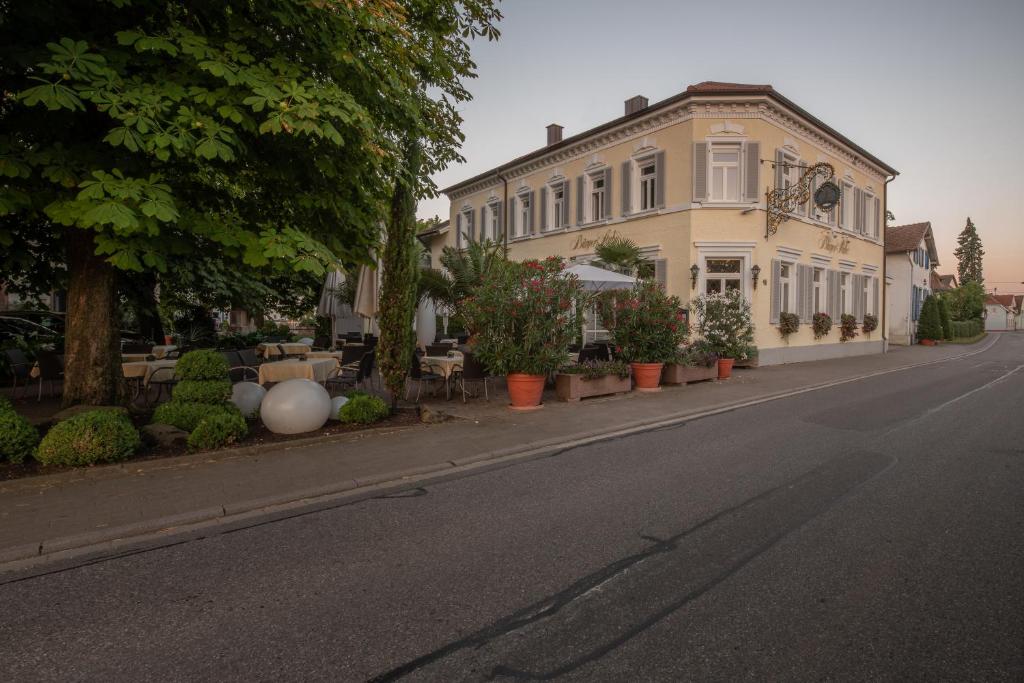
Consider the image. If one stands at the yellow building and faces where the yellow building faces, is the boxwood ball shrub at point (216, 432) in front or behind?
in front

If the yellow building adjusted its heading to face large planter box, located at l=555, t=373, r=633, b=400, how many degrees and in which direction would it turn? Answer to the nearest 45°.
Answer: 0° — it already faces it

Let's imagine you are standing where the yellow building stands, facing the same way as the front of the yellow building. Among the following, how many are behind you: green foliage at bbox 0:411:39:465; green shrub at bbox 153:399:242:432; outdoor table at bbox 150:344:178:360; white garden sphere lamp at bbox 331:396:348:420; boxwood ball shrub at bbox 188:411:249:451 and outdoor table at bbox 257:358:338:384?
0

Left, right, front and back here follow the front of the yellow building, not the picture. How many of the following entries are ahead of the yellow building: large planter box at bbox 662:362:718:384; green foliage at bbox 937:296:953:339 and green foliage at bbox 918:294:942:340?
1

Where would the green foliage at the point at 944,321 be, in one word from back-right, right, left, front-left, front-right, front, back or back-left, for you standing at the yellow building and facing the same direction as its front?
back-left

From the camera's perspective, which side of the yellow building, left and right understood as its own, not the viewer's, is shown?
front

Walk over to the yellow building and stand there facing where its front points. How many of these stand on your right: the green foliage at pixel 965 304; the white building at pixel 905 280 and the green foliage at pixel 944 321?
0

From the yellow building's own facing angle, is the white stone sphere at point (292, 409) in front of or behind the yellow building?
in front

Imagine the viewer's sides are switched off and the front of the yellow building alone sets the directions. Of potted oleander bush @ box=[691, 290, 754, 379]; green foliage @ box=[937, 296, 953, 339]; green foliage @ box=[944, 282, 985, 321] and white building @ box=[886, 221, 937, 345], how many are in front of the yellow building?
1

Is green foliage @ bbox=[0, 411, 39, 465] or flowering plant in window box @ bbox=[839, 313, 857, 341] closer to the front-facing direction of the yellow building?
the green foliage

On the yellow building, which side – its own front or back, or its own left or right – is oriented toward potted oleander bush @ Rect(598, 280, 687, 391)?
front

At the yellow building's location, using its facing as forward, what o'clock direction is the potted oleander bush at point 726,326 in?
The potted oleander bush is roughly at 12 o'clock from the yellow building.

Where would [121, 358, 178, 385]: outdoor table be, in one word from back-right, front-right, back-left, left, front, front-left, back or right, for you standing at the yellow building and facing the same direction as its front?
front-right

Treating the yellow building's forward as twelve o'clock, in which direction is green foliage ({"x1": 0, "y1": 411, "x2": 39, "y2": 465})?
The green foliage is roughly at 1 o'clock from the yellow building.

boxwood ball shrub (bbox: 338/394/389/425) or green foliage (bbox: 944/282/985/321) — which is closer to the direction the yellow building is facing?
the boxwood ball shrub

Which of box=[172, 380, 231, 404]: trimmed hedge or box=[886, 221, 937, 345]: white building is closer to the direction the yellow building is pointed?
the trimmed hedge
